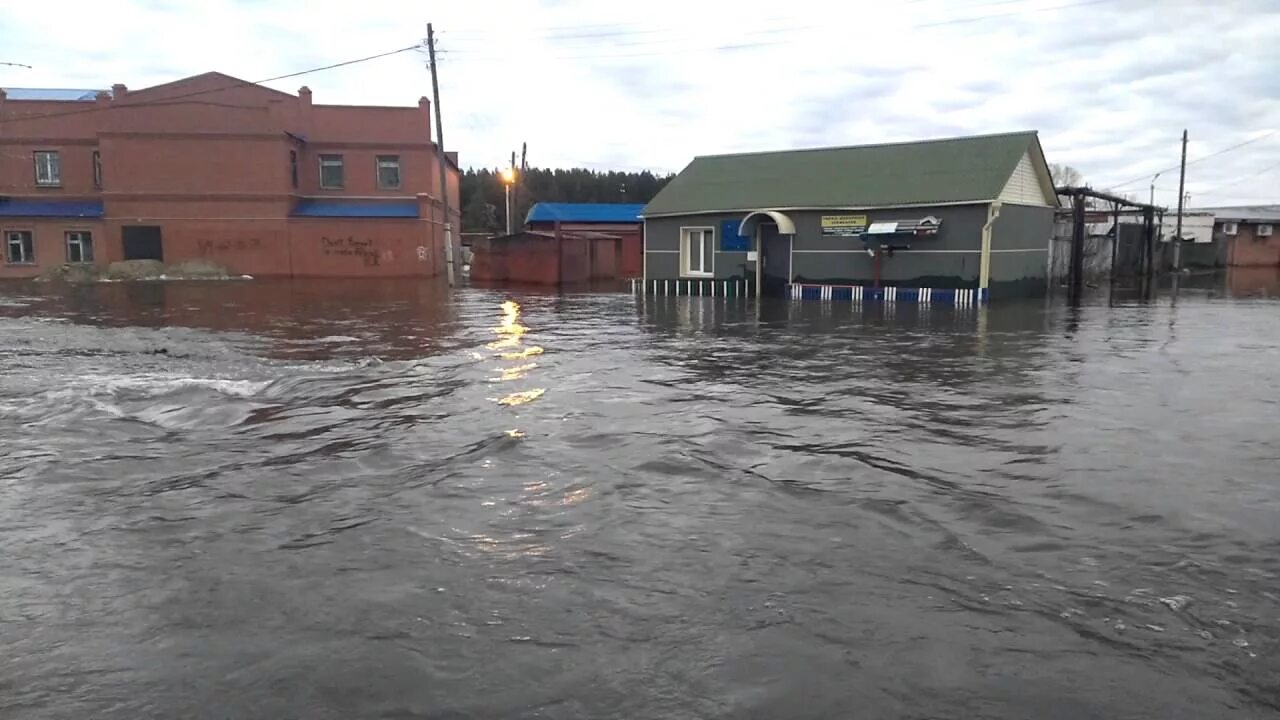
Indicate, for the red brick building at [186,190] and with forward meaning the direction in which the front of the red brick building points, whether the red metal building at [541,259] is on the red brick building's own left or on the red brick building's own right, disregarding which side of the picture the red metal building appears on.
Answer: on the red brick building's own left

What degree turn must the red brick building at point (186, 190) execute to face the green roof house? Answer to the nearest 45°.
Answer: approximately 45° to its left

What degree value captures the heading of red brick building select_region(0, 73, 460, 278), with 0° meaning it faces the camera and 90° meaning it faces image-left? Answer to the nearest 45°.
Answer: approximately 0°
